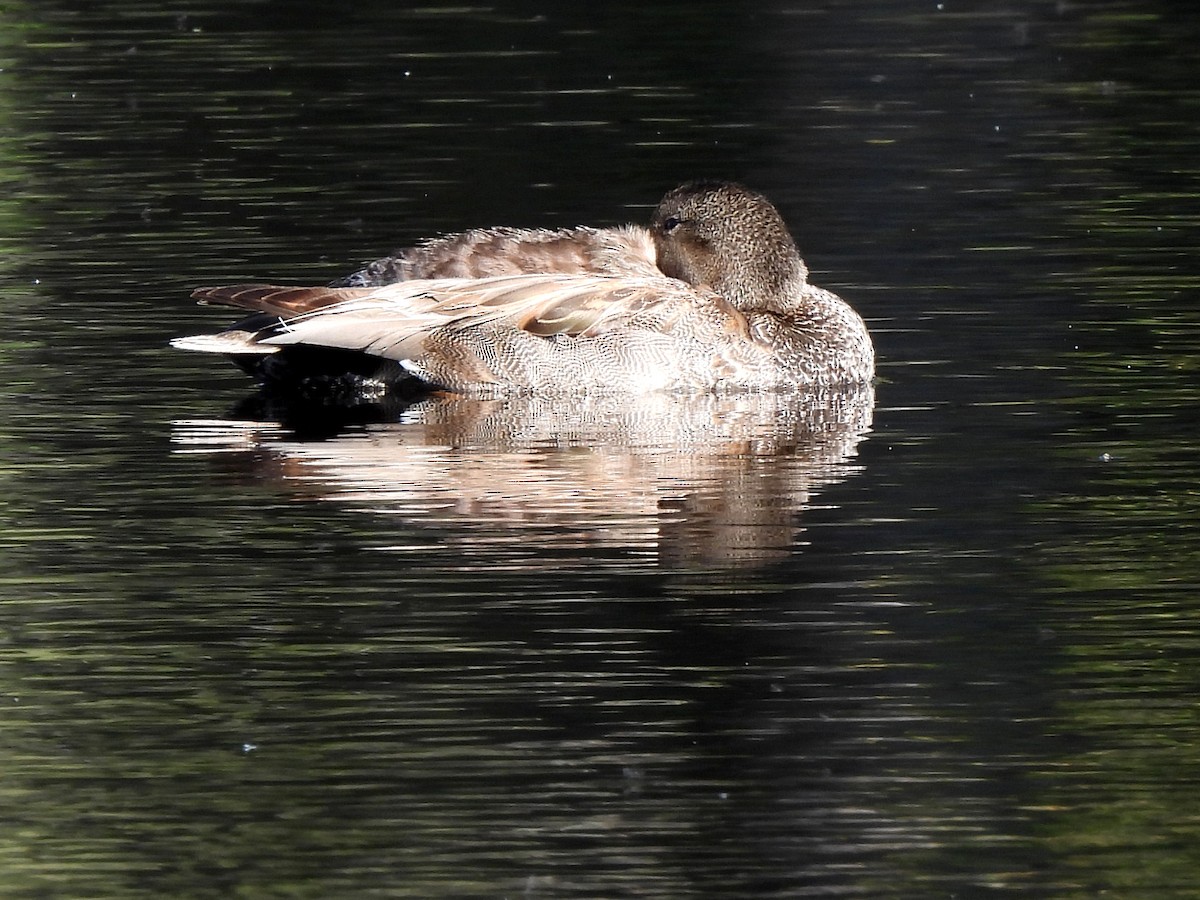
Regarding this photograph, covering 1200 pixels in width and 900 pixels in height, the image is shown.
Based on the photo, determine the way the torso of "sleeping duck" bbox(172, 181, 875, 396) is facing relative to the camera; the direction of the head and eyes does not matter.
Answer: to the viewer's right
